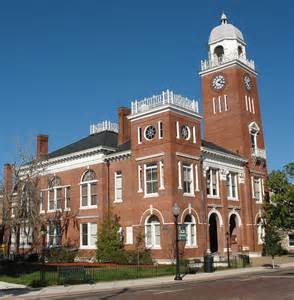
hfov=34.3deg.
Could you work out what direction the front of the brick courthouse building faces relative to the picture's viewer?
facing the viewer and to the right of the viewer

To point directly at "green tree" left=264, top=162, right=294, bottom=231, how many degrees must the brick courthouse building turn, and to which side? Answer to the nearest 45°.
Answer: approximately 45° to its left
